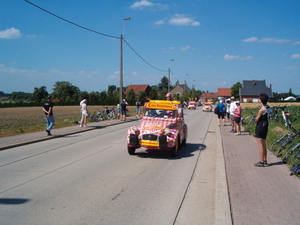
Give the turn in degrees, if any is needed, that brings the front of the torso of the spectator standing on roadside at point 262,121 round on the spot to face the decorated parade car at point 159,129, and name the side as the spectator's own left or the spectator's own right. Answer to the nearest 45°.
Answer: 0° — they already face it

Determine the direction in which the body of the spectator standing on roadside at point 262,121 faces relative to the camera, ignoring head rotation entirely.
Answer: to the viewer's left
